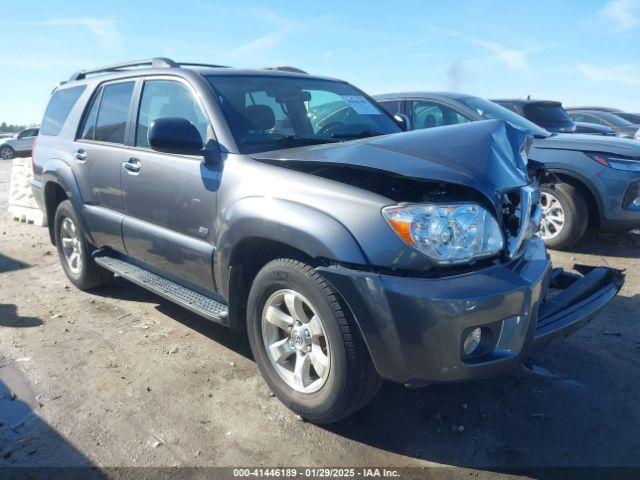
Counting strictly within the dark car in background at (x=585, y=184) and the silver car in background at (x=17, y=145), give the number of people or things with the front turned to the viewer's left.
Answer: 1

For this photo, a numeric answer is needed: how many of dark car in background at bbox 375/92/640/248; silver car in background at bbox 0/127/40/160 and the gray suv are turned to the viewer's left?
1

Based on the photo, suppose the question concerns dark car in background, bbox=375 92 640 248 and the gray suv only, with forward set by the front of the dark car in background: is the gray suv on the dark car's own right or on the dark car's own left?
on the dark car's own right

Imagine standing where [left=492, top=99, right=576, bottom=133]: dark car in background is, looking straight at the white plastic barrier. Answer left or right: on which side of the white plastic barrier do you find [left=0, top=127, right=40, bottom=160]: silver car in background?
right

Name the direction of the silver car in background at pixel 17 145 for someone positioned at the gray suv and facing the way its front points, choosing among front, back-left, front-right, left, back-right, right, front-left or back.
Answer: back

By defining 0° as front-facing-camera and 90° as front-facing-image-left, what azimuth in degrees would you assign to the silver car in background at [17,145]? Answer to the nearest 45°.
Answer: approximately 90°

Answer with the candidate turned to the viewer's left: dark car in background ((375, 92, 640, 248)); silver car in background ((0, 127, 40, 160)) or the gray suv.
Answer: the silver car in background

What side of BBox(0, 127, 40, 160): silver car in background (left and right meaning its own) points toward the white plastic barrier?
left
